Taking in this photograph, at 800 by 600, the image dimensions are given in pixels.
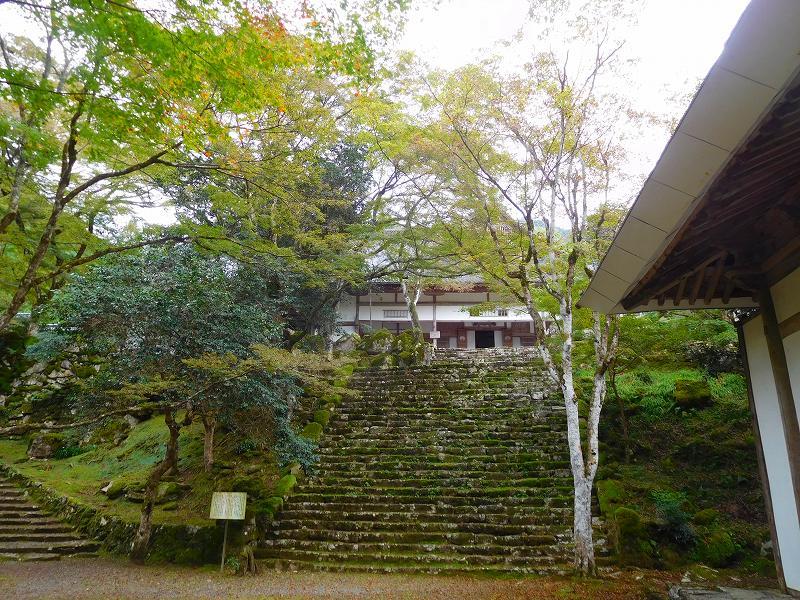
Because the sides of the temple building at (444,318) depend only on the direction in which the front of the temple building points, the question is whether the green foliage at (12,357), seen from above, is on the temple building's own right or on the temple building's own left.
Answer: on the temple building's own right

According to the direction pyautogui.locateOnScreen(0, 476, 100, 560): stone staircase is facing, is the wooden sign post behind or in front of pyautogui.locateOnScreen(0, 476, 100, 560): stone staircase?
in front

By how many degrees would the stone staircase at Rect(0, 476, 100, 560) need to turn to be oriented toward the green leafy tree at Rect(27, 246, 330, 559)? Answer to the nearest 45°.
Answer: approximately 45° to its left

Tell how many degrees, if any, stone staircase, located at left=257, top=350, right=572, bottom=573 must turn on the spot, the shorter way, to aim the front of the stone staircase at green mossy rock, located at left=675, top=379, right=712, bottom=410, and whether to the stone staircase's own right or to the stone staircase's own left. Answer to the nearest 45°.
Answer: approximately 90° to the stone staircase's own left

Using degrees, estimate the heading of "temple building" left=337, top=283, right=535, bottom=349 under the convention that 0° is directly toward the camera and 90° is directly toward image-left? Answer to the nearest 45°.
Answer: approximately 0°

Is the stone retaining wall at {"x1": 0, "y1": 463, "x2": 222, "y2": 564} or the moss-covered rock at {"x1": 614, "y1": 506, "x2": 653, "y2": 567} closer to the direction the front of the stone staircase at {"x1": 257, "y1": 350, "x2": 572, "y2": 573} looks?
the moss-covered rock

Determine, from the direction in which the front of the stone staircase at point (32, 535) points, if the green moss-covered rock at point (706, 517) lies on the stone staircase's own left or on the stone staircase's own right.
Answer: on the stone staircase's own left

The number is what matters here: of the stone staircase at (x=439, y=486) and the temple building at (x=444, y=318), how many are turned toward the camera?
2

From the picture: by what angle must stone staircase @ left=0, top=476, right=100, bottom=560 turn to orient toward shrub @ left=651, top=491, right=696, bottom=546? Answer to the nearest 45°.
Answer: approximately 45° to its left

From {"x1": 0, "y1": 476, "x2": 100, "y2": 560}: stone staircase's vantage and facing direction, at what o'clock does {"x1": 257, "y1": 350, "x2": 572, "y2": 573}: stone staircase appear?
{"x1": 257, "y1": 350, "x2": 572, "y2": 573}: stone staircase is roughly at 10 o'clock from {"x1": 0, "y1": 476, "x2": 100, "y2": 560}: stone staircase.

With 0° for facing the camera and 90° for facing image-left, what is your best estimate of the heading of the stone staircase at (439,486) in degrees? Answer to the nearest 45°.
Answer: approximately 0°
